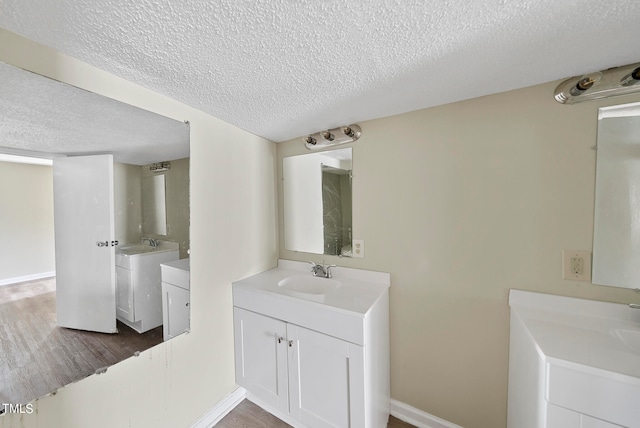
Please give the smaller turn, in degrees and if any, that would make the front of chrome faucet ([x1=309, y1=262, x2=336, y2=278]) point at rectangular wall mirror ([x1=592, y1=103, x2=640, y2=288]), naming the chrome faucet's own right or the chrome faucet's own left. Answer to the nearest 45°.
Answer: approximately 90° to the chrome faucet's own left

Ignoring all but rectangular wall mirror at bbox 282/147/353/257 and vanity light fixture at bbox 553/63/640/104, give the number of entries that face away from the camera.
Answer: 0

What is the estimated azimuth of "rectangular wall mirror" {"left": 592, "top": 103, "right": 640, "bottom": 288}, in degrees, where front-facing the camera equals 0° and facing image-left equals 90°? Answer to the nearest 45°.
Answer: approximately 45°

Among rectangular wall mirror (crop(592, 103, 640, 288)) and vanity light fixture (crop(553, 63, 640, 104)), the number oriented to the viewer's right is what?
0

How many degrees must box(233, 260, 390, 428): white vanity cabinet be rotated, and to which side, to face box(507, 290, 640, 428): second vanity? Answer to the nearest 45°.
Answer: approximately 90° to its left

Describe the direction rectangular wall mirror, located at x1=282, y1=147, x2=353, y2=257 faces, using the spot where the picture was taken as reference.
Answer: facing the viewer and to the left of the viewer
